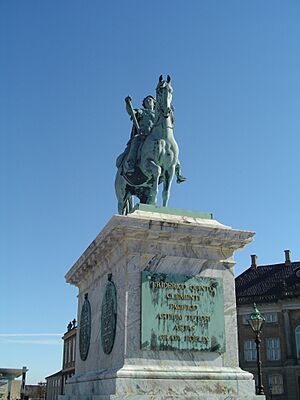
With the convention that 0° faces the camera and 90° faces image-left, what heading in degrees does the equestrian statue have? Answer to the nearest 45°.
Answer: approximately 315°
